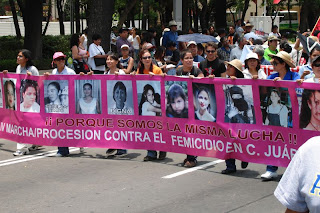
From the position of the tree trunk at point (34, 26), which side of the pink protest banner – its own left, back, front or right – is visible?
back

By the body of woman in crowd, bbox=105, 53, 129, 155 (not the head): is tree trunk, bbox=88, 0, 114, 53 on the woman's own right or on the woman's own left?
on the woman's own right

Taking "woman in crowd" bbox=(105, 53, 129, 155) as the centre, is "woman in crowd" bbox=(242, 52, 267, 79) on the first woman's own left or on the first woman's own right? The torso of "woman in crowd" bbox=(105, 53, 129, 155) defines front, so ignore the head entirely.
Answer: on the first woman's own left

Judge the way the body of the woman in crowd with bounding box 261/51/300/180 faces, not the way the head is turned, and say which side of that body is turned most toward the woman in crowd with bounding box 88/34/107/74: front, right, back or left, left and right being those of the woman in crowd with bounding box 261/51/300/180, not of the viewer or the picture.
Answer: right

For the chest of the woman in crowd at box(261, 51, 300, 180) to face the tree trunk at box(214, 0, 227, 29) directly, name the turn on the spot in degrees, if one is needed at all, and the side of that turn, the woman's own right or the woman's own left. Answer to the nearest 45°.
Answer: approximately 135° to the woman's own right

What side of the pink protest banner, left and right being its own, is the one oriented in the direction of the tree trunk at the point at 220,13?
back

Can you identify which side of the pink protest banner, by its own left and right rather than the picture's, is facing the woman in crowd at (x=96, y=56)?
back

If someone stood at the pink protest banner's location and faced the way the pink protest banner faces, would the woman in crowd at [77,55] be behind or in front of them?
behind

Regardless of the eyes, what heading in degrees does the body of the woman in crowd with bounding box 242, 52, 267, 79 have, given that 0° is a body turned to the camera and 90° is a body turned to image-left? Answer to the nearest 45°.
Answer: approximately 0°
